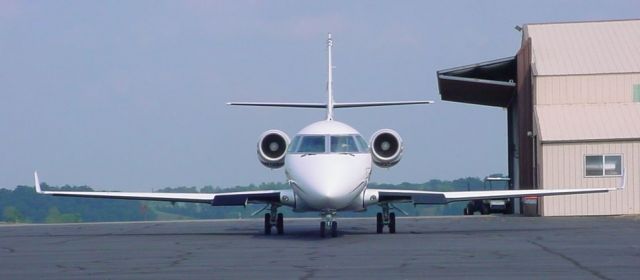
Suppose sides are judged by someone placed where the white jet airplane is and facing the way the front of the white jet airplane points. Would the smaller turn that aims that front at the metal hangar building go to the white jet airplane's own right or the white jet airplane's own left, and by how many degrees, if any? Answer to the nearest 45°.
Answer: approximately 135° to the white jet airplane's own left

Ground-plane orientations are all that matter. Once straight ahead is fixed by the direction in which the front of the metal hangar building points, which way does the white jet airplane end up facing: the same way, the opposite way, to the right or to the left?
to the left

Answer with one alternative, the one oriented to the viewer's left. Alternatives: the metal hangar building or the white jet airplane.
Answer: the metal hangar building

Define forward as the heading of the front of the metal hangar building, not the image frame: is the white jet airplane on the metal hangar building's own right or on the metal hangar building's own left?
on the metal hangar building's own left

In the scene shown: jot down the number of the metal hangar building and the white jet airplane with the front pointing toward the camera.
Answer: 1

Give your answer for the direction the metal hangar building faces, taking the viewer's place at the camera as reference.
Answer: facing to the left of the viewer

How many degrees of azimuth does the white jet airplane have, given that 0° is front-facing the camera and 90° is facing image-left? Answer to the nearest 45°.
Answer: approximately 0°
